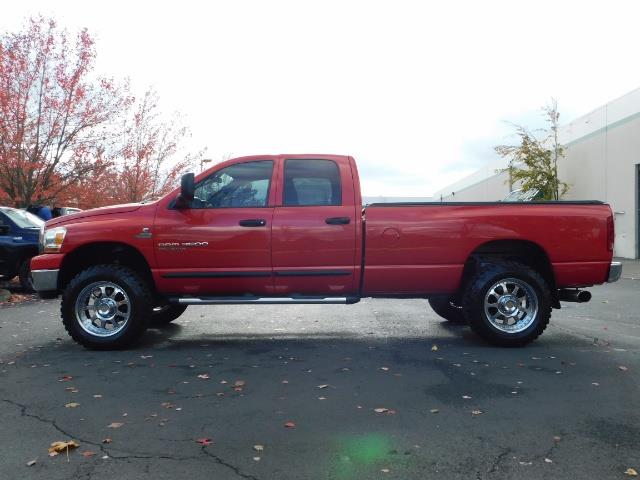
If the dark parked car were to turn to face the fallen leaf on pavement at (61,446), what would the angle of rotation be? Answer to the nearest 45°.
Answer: approximately 45° to its right

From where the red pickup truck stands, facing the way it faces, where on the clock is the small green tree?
The small green tree is roughly at 4 o'clock from the red pickup truck.

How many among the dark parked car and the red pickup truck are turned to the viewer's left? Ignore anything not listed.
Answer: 1

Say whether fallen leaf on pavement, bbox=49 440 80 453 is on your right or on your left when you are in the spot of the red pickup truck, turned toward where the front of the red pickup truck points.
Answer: on your left

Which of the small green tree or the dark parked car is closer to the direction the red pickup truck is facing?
the dark parked car

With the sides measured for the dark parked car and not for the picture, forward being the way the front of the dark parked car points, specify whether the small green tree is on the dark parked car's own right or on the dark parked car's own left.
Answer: on the dark parked car's own left

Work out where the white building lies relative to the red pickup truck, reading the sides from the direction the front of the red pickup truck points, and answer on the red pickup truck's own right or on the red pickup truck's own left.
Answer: on the red pickup truck's own right

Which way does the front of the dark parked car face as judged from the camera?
facing the viewer and to the right of the viewer

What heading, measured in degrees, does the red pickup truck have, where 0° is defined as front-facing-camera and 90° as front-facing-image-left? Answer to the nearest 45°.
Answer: approximately 90°

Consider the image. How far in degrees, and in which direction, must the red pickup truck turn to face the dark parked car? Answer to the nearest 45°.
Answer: approximately 45° to its right

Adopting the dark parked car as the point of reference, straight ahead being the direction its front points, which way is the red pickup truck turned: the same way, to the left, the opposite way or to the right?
the opposite way
